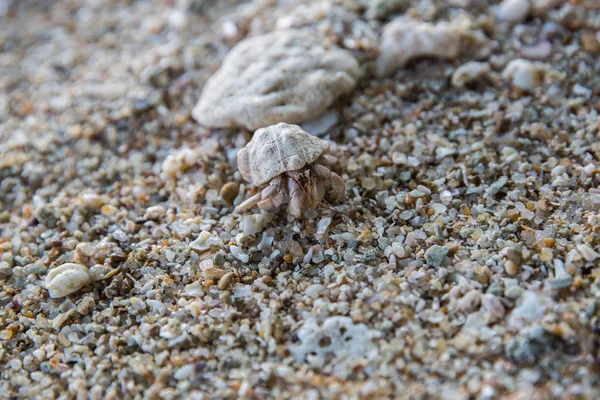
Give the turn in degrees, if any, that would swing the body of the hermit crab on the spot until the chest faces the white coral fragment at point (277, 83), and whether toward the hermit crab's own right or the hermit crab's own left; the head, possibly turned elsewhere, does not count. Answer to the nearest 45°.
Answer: approximately 135° to the hermit crab's own left

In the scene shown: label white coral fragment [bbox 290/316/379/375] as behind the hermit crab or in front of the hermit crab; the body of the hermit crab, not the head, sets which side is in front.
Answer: in front

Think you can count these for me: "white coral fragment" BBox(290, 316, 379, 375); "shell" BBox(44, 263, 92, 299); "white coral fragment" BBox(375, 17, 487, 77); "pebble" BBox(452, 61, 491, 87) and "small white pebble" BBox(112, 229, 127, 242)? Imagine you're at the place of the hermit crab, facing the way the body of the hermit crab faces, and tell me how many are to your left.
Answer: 2

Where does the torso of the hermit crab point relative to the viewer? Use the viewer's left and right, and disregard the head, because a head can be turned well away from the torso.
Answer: facing the viewer and to the right of the viewer

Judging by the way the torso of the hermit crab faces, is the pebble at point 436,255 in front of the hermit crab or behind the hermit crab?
in front

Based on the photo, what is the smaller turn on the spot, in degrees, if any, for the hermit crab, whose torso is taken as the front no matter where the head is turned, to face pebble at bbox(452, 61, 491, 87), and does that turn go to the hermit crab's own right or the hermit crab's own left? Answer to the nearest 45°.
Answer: approximately 90° to the hermit crab's own left
